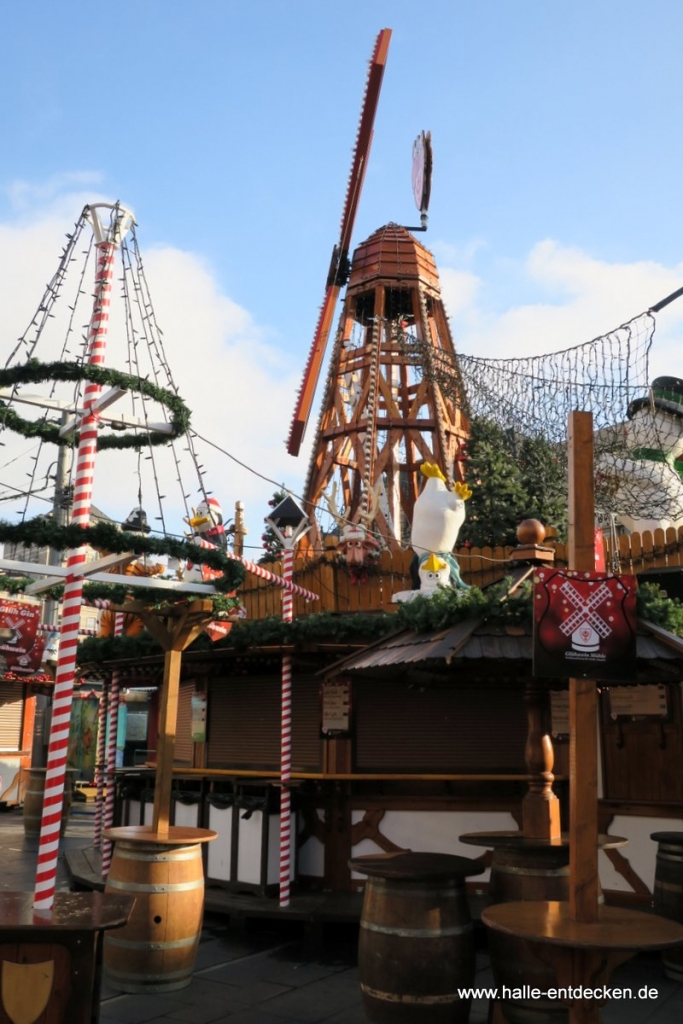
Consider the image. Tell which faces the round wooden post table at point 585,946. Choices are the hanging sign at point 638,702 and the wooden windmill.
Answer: the hanging sign

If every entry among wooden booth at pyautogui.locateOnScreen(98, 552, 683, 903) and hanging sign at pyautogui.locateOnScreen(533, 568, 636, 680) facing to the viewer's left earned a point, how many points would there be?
0

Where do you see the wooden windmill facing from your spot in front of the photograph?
facing to the left of the viewer

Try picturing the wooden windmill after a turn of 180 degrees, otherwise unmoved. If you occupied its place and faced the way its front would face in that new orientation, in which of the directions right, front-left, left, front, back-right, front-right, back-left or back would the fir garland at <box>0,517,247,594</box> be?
right

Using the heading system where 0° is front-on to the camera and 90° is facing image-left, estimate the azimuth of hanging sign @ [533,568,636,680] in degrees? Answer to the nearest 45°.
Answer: approximately 0°

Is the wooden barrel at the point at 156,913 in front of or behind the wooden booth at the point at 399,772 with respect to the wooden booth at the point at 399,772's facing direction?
in front

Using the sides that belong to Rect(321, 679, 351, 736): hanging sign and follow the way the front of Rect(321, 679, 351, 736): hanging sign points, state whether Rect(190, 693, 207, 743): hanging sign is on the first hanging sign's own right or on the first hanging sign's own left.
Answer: on the first hanging sign's own right

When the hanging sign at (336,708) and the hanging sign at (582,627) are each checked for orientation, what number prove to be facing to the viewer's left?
0

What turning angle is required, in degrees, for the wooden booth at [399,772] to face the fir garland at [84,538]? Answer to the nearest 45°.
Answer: approximately 45° to its right

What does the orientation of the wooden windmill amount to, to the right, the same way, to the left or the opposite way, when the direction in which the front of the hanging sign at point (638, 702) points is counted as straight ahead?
to the right

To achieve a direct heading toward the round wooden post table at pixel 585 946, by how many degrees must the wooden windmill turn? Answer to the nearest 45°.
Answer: approximately 90° to its left

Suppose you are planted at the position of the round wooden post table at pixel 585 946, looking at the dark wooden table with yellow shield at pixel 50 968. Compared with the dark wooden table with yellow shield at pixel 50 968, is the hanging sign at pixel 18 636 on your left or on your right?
right
